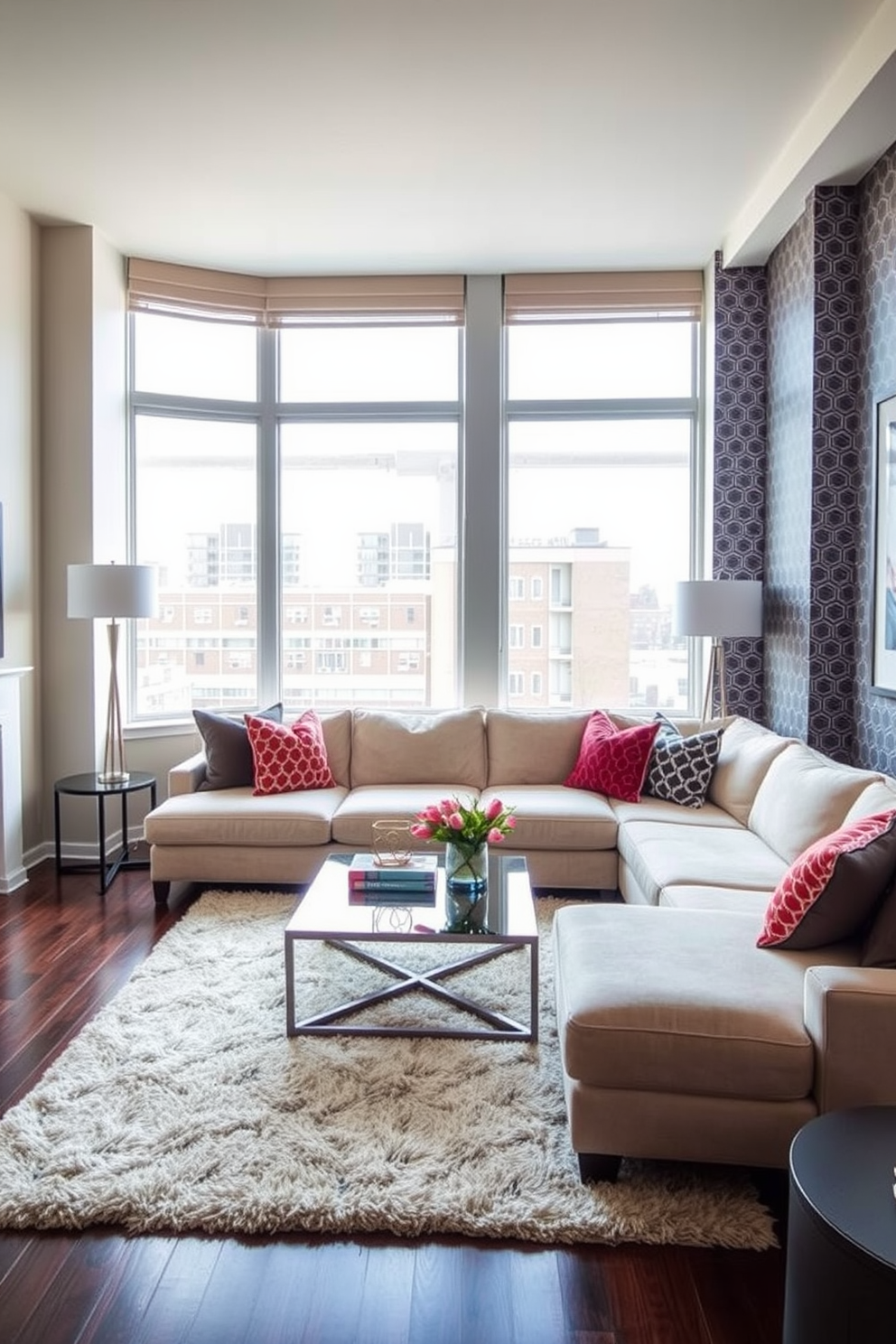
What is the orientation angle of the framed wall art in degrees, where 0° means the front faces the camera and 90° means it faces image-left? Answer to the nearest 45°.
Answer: approximately 90°

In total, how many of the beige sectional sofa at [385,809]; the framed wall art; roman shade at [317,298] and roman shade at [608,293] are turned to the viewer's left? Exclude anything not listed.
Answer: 1

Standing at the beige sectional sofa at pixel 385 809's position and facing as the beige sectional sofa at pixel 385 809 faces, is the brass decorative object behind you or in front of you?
in front

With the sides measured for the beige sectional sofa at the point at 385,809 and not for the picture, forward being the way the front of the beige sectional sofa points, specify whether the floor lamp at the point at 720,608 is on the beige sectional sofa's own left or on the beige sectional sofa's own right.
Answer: on the beige sectional sofa's own left

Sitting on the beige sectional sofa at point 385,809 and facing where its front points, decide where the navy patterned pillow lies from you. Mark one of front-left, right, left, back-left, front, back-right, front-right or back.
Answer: left

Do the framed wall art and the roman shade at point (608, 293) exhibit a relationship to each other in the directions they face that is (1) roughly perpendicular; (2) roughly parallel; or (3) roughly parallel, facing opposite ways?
roughly perpendicular

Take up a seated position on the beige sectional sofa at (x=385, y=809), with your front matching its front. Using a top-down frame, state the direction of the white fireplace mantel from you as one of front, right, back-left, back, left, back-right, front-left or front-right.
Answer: right
